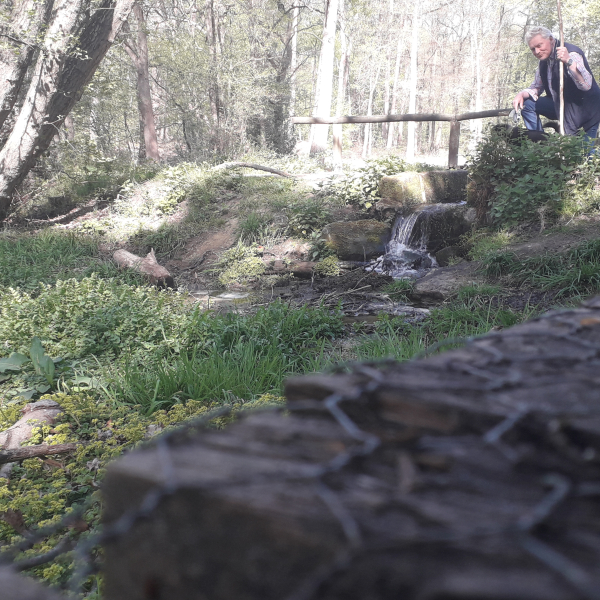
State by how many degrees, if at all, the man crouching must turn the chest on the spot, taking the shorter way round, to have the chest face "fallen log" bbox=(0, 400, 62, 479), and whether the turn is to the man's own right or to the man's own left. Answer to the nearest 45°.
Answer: approximately 45° to the man's own left

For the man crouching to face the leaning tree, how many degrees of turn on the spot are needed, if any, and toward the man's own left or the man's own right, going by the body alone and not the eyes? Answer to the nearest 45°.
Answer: approximately 45° to the man's own right

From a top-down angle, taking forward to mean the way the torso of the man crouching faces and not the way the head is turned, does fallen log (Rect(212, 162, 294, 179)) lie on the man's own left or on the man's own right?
on the man's own right

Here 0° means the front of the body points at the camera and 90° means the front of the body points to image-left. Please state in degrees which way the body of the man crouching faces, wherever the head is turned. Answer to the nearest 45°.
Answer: approximately 45°

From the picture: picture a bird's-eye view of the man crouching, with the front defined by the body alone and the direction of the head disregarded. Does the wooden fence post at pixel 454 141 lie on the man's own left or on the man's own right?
on the man's own right
